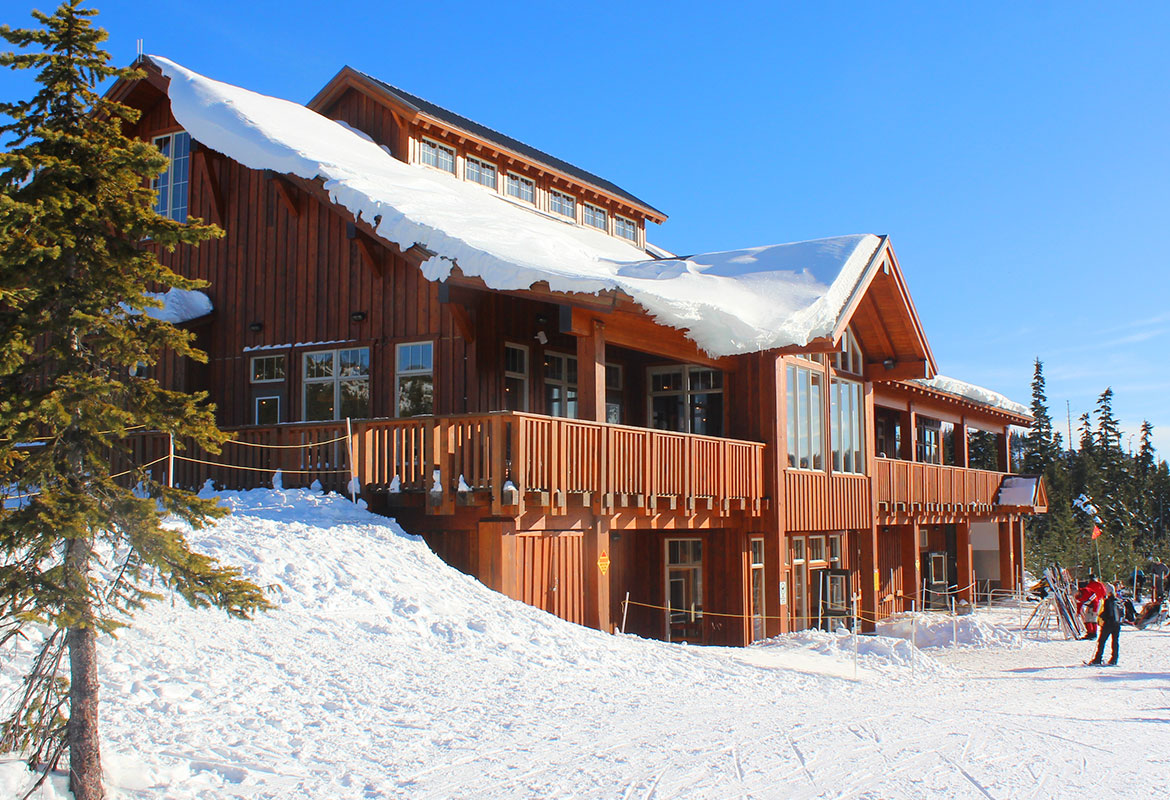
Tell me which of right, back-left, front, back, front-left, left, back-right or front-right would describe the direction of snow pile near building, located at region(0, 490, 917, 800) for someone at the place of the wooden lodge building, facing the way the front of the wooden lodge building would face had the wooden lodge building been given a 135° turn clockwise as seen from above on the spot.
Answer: left

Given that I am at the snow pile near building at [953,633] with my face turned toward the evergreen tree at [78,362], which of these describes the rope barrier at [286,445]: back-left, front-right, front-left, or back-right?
front-right

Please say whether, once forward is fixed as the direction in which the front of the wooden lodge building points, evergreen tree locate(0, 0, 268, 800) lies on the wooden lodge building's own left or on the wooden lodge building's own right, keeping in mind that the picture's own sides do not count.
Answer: on the wooden lodge building's own right
